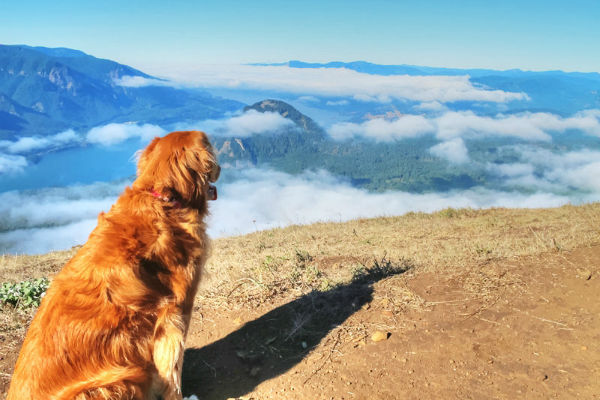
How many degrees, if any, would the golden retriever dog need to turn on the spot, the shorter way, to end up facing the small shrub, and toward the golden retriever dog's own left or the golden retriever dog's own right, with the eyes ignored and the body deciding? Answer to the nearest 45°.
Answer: approximately 45° to the golden retriever dog's own left

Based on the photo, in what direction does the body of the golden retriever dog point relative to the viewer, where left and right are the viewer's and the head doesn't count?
facing away from the viewer and to the right of the viewer

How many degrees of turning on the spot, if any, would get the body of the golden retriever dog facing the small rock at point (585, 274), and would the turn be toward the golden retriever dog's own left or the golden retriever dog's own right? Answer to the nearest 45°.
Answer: approximately 45° to the golden retriever dog's own right
